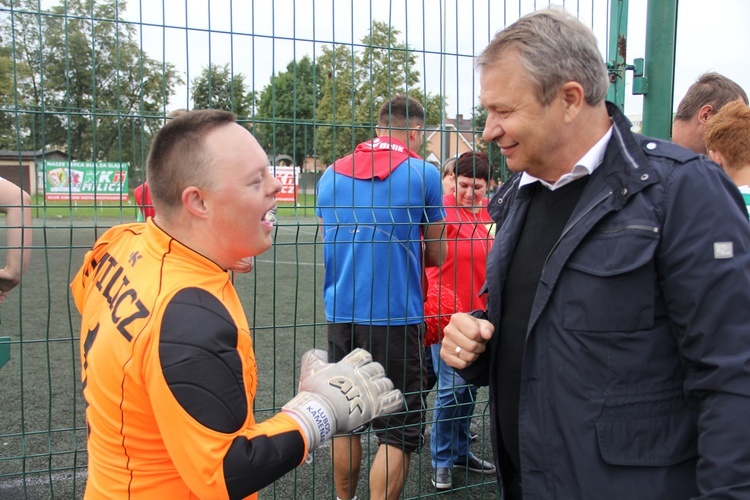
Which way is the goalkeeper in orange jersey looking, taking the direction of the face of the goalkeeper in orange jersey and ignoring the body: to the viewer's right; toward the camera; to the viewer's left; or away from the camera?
to the viewer's right

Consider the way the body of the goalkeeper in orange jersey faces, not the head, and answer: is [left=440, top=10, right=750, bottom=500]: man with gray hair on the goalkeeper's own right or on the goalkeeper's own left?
on the goalkeeper's own right

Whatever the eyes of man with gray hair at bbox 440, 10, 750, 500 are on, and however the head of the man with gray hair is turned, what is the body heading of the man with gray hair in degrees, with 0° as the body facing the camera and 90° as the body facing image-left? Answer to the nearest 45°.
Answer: approximately 45°

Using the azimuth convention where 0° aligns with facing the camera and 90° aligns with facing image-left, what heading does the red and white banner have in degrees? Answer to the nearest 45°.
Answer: approximately 0°

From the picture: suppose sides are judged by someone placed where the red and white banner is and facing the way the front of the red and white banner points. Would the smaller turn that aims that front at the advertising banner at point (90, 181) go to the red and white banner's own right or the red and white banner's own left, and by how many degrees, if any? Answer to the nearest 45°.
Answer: approximately 90° to the red and white banner's own right

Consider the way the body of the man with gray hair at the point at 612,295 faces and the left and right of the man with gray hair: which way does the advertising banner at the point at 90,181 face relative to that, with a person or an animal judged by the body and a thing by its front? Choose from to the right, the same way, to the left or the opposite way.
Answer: to the left

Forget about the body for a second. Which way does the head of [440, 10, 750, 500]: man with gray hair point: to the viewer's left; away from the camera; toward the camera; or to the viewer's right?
to the viewer's left

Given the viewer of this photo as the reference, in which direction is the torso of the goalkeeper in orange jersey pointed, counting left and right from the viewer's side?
facing away from the viewer and to the right of the viewer

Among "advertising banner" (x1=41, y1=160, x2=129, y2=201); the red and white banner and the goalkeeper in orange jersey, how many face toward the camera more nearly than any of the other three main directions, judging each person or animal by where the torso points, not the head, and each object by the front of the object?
2
